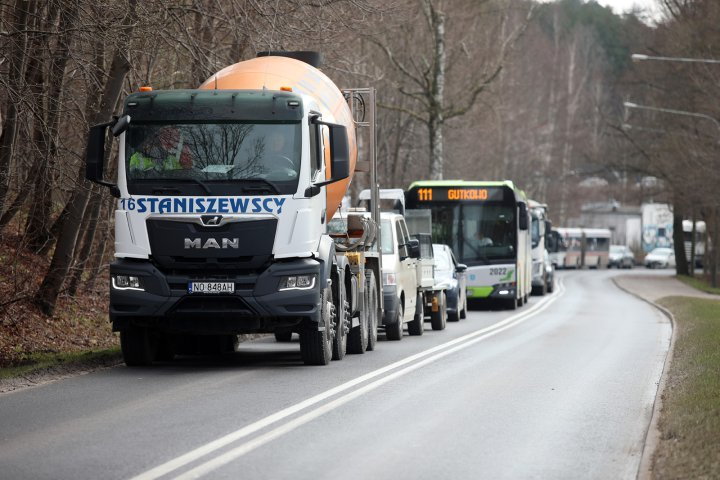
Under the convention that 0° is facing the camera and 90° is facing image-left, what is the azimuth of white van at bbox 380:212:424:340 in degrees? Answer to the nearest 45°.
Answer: approximately 0°

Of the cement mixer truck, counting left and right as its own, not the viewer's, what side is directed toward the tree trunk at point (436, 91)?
back

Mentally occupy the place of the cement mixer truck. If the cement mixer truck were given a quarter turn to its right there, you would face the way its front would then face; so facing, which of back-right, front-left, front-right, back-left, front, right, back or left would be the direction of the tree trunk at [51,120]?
front-right

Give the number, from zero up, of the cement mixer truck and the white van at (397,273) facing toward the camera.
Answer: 2

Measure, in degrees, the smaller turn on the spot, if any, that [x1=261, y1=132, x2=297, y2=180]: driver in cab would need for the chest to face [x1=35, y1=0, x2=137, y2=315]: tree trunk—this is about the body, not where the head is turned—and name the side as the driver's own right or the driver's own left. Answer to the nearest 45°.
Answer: approximately 135° to the driver's own right

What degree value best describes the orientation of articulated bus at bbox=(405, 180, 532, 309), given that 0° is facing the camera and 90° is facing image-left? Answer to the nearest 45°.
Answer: approximately 0°
